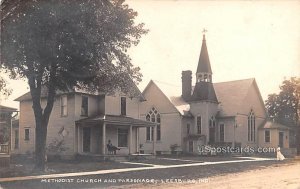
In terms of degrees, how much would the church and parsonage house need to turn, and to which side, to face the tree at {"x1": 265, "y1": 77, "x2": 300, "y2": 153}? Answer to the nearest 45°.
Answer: approximately 90° to its left

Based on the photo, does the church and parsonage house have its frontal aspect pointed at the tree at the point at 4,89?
no

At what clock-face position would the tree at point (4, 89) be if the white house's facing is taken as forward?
The tree is roughly at 2 o'clock from the white house.

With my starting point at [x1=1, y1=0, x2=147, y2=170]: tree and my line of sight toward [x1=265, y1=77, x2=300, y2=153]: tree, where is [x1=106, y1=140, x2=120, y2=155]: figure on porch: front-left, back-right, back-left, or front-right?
front-left

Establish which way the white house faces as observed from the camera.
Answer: facing the viewer and to the right of the viewer

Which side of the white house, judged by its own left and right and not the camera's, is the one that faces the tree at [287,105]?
left
